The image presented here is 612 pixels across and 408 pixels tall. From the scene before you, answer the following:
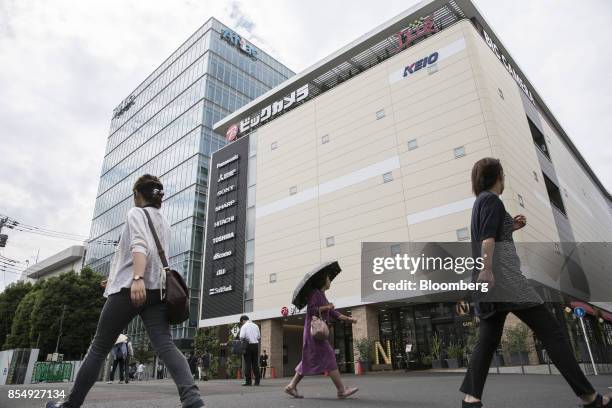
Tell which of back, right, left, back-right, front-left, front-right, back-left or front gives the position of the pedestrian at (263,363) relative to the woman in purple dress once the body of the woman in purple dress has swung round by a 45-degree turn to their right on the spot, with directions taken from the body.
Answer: back-left

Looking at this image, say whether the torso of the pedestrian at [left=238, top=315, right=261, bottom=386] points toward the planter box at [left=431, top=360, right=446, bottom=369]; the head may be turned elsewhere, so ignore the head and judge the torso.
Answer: no

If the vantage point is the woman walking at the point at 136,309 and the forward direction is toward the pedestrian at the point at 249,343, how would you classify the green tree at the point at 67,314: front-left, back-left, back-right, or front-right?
front-left

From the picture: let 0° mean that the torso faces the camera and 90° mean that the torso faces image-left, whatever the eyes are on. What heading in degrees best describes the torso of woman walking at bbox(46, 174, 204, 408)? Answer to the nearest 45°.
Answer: approximately 135°

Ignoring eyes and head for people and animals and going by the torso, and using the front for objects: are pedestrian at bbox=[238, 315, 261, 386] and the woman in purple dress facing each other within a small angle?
no

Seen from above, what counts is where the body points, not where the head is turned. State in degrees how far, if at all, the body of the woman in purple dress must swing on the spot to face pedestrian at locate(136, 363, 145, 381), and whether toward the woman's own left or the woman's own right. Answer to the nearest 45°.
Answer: approximately 135° to the woman's own left

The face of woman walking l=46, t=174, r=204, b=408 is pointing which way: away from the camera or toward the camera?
away from the camera

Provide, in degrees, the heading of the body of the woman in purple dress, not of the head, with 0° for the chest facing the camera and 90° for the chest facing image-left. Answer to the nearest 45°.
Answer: approximately 270°

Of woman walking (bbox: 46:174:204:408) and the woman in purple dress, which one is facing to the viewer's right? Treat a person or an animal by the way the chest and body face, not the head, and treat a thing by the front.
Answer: the woman in purple dress
